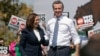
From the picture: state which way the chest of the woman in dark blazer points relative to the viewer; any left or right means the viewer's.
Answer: facing the viewer and to the right of the viewer

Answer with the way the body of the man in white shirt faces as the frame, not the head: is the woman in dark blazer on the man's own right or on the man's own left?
on the man's own right

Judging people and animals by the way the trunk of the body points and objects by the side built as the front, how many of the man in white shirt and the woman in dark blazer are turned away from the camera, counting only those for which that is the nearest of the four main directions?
0
